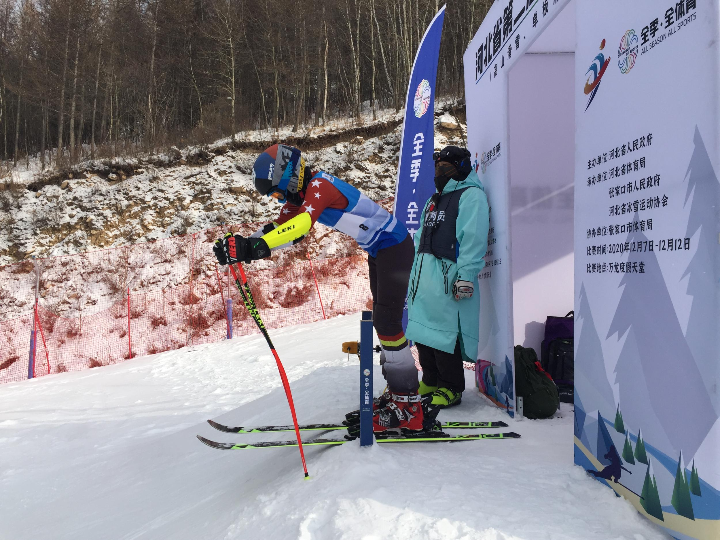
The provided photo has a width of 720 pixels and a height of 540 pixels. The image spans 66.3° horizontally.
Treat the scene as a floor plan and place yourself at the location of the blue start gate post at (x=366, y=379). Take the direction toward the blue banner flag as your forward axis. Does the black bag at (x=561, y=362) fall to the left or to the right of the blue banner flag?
right

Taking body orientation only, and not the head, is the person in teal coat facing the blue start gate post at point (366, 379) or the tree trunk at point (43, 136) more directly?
the blue start gate post

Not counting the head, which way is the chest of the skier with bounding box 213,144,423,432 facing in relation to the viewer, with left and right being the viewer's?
facing to the left of the viewer

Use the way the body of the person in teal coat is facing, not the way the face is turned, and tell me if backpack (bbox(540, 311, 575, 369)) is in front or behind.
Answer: behind

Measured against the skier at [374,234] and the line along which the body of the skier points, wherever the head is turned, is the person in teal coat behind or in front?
behind

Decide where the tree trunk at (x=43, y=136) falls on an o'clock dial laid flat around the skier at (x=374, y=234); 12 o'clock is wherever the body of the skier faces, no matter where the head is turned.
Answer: The tree trunk is roughly at 2 o'clock from the skier.

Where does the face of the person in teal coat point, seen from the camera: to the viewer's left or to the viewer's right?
to the viewer's left

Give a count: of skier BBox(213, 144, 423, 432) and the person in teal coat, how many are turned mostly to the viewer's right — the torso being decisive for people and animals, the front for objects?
0

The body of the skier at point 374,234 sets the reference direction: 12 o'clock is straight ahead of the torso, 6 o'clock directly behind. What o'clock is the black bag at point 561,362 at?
The black bag is roughly at 5 o'clock from the skier.

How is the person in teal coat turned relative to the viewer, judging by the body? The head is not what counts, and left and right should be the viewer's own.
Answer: facing the viewer and to the left of the viewer
